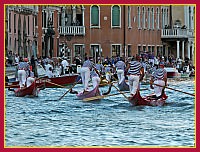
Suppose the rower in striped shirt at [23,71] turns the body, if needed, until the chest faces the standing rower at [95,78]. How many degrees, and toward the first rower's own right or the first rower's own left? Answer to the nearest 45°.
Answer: approximately 135° to the first rower's own right

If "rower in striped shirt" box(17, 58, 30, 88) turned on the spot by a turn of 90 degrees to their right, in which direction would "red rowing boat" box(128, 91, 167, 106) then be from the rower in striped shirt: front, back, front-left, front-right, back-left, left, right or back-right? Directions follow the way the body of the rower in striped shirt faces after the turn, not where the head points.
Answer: front-right

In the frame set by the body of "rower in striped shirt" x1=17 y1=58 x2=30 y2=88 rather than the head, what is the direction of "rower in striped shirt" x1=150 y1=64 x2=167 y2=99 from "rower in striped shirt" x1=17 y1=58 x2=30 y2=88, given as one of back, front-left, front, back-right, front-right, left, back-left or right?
back-right
